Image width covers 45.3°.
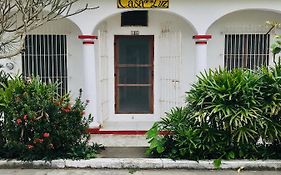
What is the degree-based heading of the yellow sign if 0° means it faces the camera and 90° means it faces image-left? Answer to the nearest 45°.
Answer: approximately 0°

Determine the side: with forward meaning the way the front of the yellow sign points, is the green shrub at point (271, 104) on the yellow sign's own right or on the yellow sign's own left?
on the yellow sign's own left

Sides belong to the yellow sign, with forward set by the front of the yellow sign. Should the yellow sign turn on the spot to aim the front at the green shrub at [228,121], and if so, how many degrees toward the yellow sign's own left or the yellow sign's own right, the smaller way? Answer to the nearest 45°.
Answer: approximately 45° to the yellow sign's own left

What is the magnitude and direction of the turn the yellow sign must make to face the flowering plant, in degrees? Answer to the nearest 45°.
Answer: approximately 45° to its right
